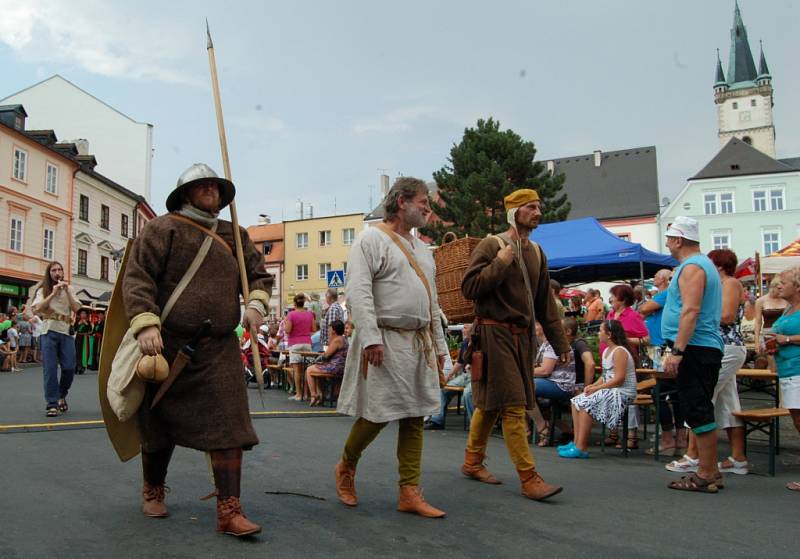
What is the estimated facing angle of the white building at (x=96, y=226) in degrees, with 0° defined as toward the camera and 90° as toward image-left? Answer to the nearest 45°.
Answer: approximately 315°

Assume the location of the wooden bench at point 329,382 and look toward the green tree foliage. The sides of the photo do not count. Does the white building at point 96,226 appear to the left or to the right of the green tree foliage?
left

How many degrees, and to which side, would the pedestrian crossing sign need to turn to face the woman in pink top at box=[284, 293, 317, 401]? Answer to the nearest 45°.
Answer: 0° — it already faces them

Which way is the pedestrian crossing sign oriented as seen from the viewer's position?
toward the camera

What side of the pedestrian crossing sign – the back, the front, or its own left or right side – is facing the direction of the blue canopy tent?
left

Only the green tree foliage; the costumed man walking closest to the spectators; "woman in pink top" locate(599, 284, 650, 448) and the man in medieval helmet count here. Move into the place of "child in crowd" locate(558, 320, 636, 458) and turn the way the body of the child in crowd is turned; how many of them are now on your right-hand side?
2

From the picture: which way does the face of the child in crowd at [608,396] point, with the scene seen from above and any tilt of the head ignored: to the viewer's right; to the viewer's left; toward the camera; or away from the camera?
to the viewer's left

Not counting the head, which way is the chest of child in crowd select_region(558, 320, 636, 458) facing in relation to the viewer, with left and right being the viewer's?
facing to the left of the viewer

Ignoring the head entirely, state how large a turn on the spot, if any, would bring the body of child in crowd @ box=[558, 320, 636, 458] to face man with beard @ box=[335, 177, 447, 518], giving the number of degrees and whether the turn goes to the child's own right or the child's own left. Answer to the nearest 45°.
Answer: approximately 45° to the child's own left
